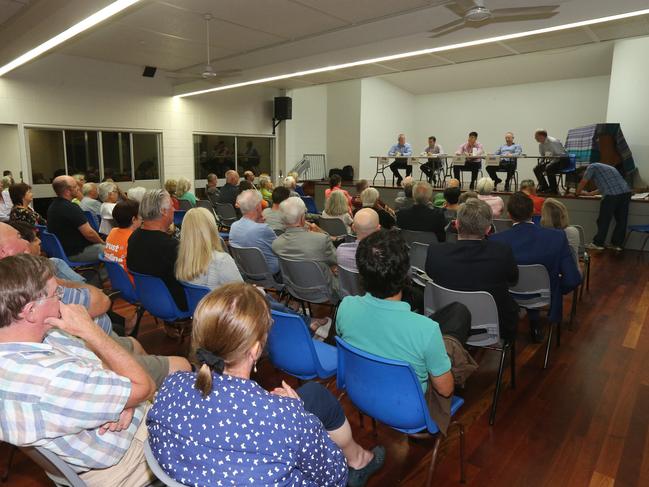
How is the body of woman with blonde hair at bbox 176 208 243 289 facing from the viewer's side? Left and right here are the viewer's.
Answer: facing away from the viewer and to the right of the viewer

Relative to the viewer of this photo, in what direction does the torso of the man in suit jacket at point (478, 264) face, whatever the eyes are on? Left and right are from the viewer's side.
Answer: facing away from the viewer

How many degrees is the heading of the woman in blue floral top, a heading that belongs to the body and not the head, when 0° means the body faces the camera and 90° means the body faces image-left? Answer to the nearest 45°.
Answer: approximately 225°

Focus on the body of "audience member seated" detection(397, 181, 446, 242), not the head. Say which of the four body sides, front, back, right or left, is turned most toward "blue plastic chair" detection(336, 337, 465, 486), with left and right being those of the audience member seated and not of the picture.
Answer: back

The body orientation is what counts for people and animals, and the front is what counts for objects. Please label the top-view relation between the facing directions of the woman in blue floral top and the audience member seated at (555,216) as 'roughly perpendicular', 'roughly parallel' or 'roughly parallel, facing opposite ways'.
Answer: roughly parallel

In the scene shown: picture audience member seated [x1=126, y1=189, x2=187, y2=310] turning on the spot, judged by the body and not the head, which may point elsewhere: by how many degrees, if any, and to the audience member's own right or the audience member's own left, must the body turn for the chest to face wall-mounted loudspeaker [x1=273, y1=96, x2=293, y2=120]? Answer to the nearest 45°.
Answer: approximately 45° to the audience member's own left

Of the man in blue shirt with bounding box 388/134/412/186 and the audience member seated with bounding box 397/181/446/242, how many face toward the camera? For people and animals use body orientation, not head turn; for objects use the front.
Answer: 1

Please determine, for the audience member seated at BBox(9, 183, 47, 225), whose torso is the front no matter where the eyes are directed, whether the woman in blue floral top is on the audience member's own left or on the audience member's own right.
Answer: on the audience member's own right

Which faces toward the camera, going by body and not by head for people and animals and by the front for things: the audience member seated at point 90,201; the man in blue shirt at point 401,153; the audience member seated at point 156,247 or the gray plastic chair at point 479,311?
the man in blue shirt

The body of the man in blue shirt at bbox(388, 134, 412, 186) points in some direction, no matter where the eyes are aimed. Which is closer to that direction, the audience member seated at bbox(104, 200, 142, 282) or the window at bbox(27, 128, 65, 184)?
the audience member seated

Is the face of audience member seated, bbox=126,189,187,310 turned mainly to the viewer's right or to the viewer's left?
to the viewer's right

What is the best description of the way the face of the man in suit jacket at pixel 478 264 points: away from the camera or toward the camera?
away from the camera

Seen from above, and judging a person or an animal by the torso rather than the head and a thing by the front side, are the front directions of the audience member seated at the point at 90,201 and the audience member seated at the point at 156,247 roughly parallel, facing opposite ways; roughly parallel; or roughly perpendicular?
roughly parallel

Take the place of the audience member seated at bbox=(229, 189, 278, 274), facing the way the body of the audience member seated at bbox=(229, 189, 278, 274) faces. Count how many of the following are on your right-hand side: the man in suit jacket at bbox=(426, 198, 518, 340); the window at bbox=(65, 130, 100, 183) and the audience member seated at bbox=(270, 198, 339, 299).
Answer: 2

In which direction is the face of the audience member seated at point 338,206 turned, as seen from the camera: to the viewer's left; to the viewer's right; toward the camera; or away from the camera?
away from the camera

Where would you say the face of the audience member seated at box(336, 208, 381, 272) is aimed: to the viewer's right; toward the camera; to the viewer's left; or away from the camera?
away from the camera

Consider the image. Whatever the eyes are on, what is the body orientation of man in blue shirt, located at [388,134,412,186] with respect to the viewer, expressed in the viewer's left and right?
facing the viewer

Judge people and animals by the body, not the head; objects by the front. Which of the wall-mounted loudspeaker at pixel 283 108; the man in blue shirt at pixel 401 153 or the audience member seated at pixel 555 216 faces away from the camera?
the audience member seated
